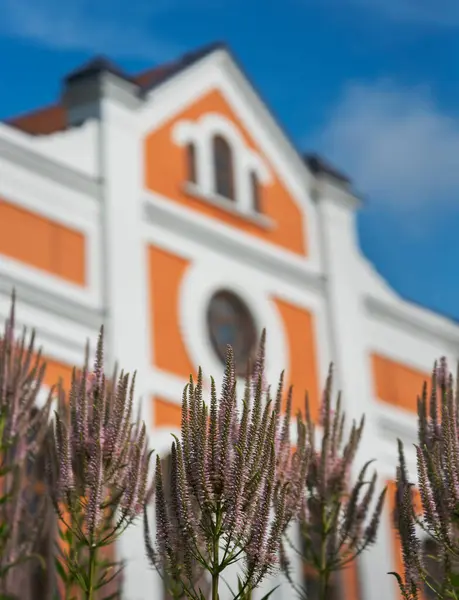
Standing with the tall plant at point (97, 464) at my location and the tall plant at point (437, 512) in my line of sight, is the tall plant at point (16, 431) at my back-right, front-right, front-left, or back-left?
back-left

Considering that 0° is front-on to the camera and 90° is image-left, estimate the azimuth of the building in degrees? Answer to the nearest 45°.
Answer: approximately 315°

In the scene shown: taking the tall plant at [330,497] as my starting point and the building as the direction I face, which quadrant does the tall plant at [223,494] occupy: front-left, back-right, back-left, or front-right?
back-left

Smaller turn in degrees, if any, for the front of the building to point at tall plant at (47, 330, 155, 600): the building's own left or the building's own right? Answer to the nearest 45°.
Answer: approximately 45° to the building's own right

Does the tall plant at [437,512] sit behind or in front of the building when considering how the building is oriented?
in front

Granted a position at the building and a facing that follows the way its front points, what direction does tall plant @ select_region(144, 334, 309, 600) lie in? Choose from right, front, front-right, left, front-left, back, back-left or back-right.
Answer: front-right

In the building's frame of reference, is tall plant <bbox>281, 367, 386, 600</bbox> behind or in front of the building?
in front

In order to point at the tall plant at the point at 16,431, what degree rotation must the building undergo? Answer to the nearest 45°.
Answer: approximately 45° to its right
